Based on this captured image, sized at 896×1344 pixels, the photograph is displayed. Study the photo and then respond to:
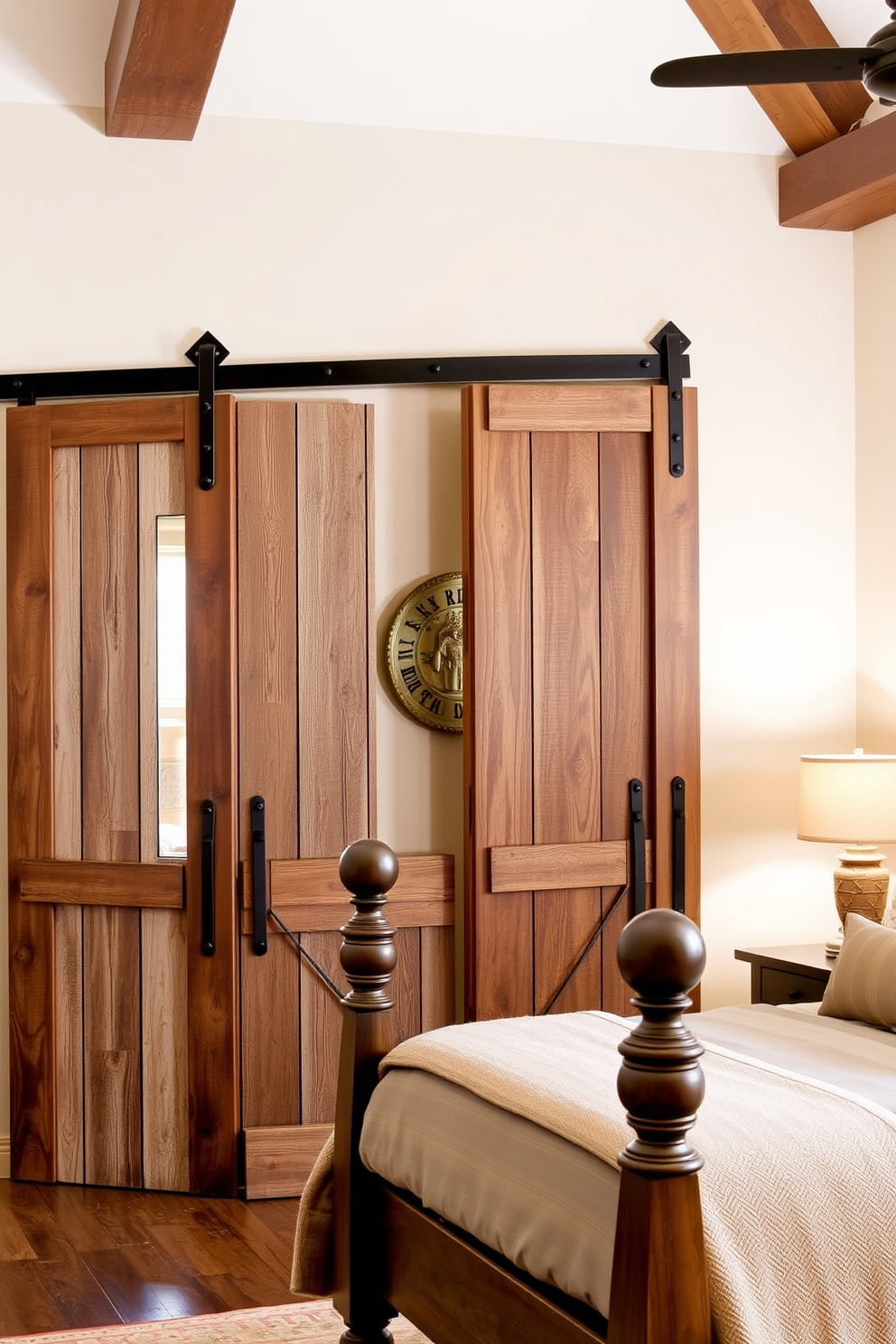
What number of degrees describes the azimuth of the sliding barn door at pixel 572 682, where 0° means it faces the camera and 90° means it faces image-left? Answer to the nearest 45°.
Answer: approximately 0°

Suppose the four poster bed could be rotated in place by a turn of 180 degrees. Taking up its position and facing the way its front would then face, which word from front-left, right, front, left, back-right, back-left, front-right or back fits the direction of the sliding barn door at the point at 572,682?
front-left

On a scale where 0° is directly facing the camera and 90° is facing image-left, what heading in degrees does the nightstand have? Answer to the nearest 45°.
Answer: approximately 45°

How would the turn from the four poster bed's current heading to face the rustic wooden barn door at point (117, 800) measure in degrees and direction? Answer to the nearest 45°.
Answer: approximately 90° to its right

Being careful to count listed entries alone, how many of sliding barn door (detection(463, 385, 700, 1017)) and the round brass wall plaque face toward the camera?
2

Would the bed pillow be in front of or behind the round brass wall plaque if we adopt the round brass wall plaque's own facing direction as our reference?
in front

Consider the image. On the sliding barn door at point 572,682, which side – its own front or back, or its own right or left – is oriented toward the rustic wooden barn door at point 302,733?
right

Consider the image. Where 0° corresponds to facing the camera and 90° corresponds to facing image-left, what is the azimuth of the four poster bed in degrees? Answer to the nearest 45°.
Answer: approximately 45°

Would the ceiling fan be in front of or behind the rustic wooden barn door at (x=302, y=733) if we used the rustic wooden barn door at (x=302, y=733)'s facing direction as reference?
in front
